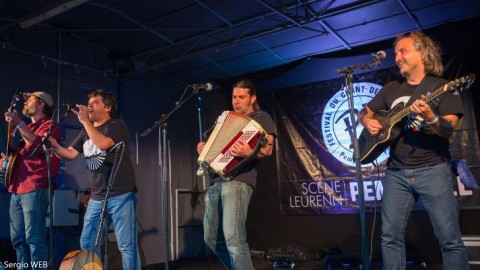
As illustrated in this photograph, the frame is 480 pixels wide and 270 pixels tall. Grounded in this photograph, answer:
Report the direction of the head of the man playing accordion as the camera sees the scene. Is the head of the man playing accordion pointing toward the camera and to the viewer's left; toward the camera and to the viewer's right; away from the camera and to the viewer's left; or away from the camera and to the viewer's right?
toward the camera and to the viewer's left

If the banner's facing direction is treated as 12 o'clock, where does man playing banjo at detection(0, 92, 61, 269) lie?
The man playing banjo is roughly at 1 o'clock from the banner.

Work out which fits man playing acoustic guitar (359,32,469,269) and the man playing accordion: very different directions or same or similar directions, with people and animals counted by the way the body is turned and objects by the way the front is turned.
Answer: same or similar directions

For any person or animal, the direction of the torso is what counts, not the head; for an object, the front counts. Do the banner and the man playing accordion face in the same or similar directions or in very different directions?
same or similar directions

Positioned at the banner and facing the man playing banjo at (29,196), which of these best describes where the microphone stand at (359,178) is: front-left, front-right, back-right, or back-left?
front-left

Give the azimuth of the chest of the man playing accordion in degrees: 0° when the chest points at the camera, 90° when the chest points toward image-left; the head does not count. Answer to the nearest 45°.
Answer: approximately 45°

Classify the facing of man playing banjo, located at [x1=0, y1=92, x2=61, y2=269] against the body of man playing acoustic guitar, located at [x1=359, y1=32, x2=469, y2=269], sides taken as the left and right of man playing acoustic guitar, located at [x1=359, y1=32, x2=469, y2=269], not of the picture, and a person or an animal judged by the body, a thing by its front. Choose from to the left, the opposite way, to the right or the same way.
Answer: the same way

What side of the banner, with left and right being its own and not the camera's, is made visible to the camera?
front

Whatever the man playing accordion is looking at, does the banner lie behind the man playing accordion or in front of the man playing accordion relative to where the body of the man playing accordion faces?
behind

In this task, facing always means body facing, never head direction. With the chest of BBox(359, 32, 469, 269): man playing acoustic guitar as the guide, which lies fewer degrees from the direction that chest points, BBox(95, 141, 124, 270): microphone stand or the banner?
the microphone stand

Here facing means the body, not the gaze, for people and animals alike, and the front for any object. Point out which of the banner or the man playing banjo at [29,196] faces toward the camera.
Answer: the banner

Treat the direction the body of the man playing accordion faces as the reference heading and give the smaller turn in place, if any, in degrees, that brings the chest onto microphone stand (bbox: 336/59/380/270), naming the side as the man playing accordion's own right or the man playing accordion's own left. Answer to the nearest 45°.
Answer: approximately 90° to the man playing accordion's own left

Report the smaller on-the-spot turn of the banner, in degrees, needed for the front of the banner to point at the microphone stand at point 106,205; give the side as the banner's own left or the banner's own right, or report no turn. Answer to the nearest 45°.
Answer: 0° — it already faces it

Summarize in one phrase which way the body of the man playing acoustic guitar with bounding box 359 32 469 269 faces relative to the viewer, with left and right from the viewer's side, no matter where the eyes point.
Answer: facing the viewer and to the left of the viewer
